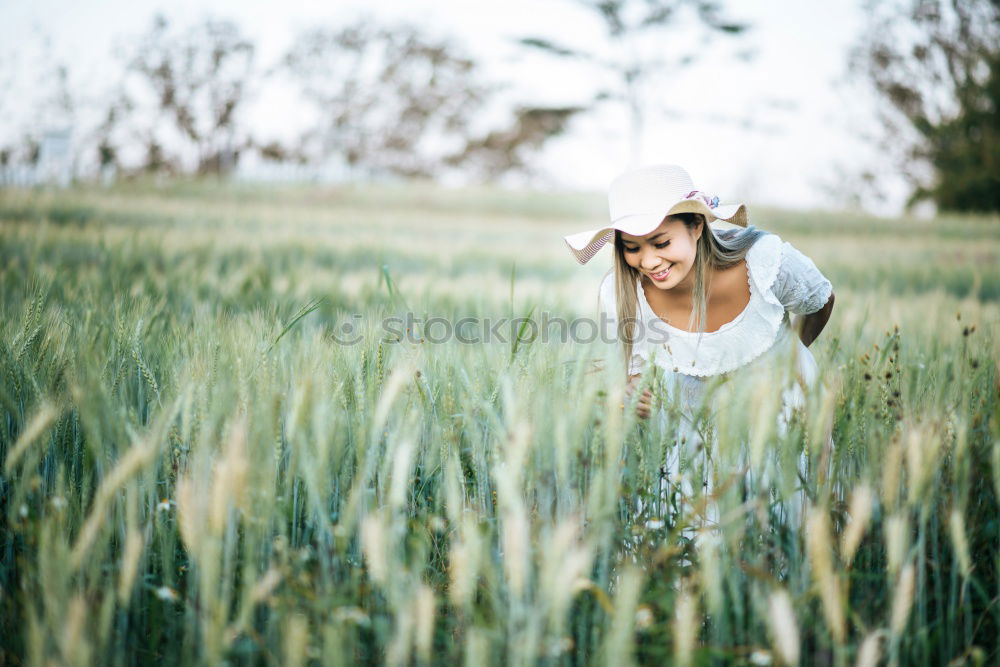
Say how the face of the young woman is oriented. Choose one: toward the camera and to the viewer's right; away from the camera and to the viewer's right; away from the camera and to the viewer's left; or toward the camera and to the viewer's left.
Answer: toward the camera and to the viewer's left

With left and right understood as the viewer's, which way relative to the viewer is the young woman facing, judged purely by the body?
facing the viewer and to the left of the viewer

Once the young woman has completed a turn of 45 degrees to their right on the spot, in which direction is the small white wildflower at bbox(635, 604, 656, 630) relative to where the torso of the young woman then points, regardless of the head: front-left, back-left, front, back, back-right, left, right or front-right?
left
